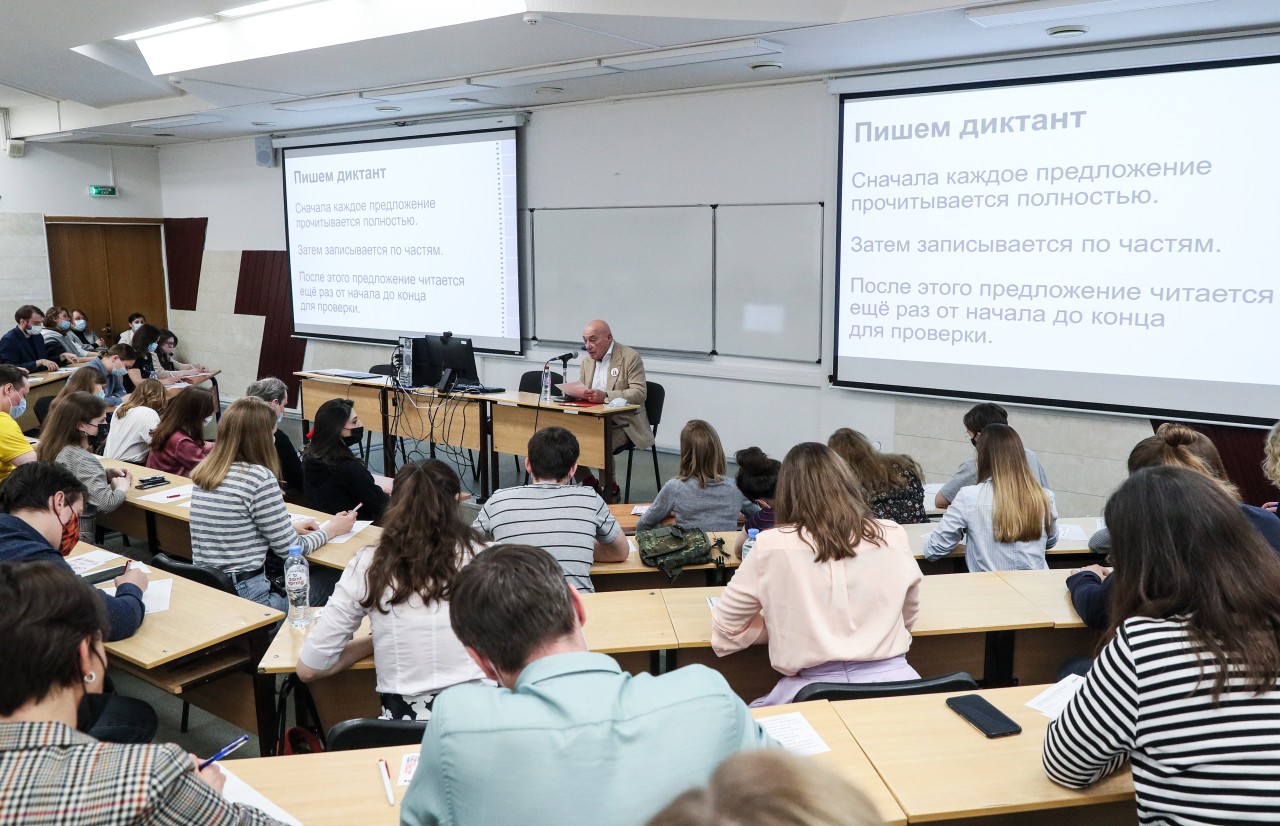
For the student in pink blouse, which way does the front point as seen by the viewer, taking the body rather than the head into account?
away from the camera

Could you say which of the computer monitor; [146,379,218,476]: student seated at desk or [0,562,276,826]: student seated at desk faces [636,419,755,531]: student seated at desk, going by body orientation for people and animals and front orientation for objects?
[0,562,276,826]: student seated at desk

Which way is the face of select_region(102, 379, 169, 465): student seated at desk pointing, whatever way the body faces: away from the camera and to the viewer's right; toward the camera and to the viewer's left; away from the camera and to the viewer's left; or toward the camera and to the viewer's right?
away from the camera and to the viewer's right

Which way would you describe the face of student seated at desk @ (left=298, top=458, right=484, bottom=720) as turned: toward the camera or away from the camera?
away from the camera

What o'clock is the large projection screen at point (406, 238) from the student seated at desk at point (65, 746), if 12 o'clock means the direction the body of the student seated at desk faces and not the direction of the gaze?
The large projection screen is roughly at 11 o'clock from the student seated at desk.

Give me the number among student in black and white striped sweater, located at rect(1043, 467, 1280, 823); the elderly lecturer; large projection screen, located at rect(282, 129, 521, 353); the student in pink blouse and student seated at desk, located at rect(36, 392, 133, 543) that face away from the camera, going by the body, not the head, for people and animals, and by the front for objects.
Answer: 2

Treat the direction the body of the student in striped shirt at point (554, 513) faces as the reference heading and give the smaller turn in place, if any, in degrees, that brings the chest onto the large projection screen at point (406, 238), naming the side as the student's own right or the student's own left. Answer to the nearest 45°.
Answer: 0° — they already face it

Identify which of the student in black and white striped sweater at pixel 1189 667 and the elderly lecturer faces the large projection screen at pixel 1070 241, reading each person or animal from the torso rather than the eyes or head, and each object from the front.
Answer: the student in black and white striped sweater

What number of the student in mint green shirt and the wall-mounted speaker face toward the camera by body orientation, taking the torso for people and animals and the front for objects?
1
